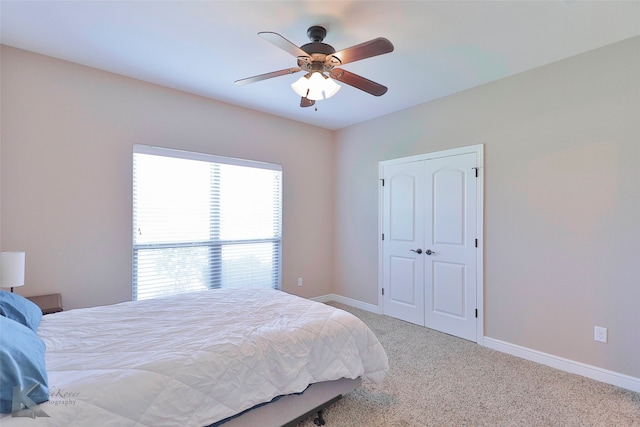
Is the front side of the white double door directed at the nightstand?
yes

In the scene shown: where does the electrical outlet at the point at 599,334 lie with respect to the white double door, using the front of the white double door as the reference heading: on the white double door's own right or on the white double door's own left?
on the white double door's own left

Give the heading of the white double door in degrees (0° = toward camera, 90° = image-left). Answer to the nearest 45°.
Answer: approximately 45°

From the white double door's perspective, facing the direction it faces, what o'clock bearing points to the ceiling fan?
The ceiling fan is roughly at 11 o'clock from the white double door.

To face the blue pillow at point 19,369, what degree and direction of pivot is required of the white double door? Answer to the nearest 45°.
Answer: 0° — it already faces it

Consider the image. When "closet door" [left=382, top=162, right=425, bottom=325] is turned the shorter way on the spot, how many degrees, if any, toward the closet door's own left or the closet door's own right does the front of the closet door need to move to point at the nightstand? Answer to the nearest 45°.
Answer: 0° — it already faces it

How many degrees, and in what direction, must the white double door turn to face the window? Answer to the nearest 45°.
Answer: approximately 45° to its right

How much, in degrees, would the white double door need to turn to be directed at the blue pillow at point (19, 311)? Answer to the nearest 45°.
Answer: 0° — it already faces it

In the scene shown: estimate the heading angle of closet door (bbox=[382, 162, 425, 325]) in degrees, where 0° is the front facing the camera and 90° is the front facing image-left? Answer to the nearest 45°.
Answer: approximately 45°

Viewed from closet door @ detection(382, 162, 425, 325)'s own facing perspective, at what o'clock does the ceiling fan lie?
The ceiling fan is roughly at 11 o'clock from the closet door.

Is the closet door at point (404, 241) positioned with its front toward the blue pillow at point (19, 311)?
yes
